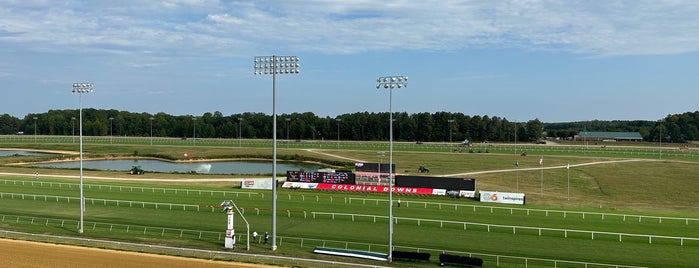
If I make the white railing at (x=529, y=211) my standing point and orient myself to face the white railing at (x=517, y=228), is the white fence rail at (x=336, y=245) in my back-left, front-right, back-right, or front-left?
front-right

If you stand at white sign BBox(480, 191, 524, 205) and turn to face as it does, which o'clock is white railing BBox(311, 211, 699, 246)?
The white railing is roughly at 12 o'clock from the white sign.

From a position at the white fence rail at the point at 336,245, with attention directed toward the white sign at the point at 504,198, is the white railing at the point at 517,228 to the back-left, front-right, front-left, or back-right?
front-right

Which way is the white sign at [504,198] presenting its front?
toward the camera
